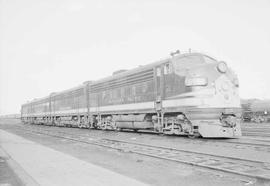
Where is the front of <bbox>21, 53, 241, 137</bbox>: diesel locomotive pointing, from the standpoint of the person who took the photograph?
facing the viewer and to the right of the viewer

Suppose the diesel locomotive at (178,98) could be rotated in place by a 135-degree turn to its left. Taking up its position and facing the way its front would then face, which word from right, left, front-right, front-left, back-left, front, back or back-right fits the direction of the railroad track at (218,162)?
back
